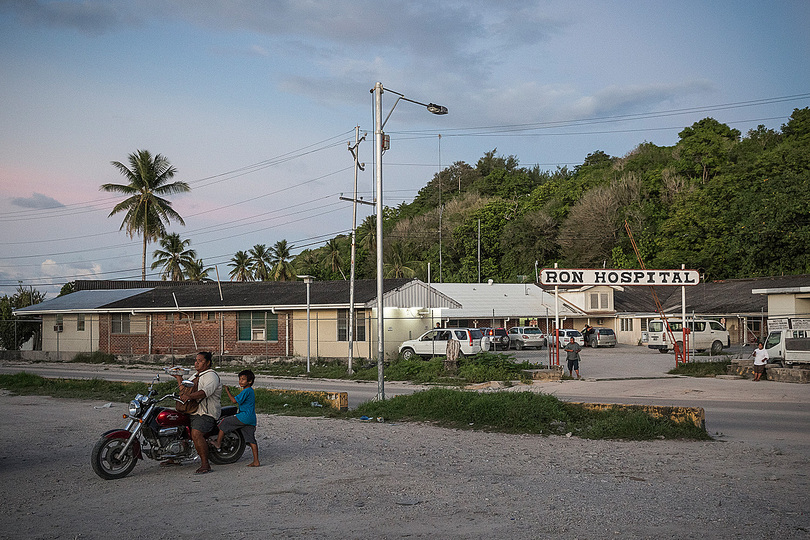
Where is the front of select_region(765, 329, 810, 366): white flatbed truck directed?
to the viewer's left

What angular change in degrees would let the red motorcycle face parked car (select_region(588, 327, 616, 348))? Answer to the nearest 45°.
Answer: approximately 180°

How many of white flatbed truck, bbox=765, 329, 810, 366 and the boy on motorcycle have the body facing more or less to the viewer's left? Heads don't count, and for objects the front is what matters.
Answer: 2

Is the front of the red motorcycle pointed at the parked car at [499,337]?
no

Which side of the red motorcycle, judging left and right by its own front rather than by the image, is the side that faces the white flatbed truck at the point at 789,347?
back

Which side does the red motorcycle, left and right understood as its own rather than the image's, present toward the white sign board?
back

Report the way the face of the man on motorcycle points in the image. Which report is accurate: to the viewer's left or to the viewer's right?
to the viewer's left

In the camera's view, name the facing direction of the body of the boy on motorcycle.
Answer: to the viewer's left

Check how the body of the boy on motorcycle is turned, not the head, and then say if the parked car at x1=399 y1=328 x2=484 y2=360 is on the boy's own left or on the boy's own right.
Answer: on the boy's own right

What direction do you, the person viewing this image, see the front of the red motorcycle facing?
facing the viewer and to the left of the viewer

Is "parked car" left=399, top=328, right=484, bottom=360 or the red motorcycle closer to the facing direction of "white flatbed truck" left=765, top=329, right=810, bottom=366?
the parked car
